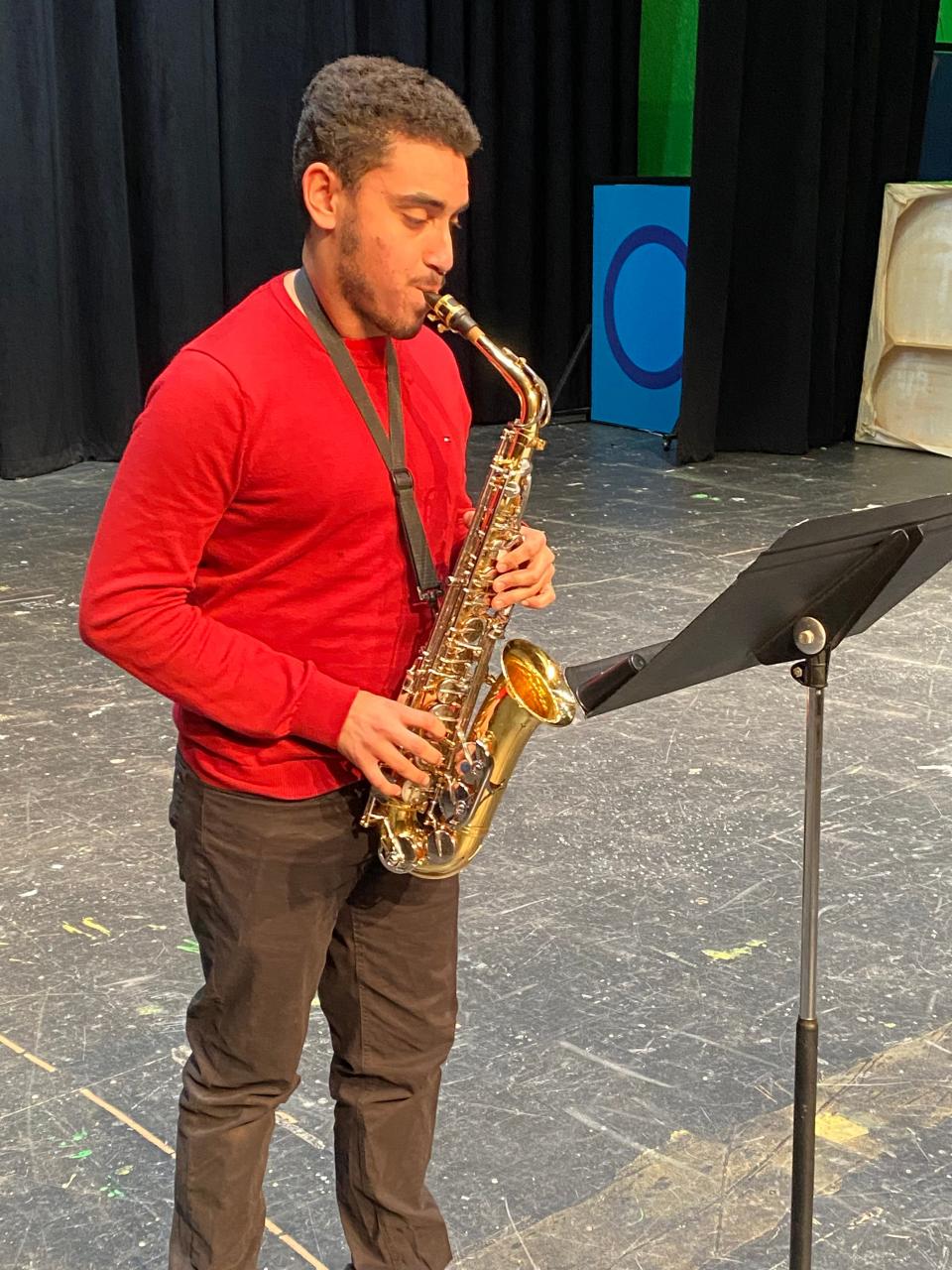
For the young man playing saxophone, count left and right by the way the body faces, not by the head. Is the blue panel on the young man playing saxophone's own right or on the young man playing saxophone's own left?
on the young man playing saxophone's own left

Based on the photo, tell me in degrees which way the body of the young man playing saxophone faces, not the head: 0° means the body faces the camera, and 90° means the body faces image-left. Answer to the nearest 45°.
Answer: approximately 315°
